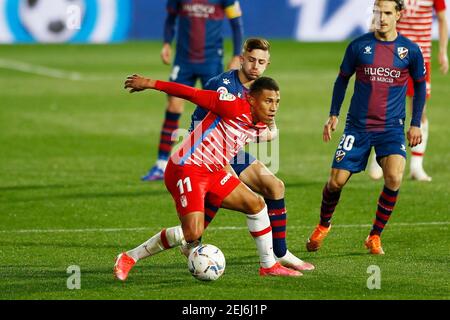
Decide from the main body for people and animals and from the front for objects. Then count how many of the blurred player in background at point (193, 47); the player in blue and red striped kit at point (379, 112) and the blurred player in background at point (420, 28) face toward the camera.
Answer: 3

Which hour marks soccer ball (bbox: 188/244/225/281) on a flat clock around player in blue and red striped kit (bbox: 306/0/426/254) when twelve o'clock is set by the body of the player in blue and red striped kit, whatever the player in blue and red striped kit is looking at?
The soccer ball is roughly at 1 o'clock from the player in blue and red striped kit.

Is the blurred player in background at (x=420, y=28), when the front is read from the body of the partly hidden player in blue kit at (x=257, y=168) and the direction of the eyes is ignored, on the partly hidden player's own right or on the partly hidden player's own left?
on the partly hidden player's own left

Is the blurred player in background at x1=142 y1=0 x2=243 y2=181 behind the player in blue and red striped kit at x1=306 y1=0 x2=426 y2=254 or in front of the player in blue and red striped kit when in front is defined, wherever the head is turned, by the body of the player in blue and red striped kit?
behind

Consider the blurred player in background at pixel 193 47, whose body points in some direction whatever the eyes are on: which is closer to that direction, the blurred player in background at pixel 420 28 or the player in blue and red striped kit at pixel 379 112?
the player in blue and red striped kit

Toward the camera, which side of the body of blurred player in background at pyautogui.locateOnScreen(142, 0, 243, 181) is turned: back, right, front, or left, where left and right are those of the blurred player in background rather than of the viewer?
front

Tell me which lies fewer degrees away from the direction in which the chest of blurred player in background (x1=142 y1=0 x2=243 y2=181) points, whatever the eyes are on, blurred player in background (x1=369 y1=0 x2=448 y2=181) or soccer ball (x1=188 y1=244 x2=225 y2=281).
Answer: the soccer ball

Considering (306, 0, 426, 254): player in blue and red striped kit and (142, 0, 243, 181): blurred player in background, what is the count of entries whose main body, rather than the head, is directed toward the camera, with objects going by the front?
2
